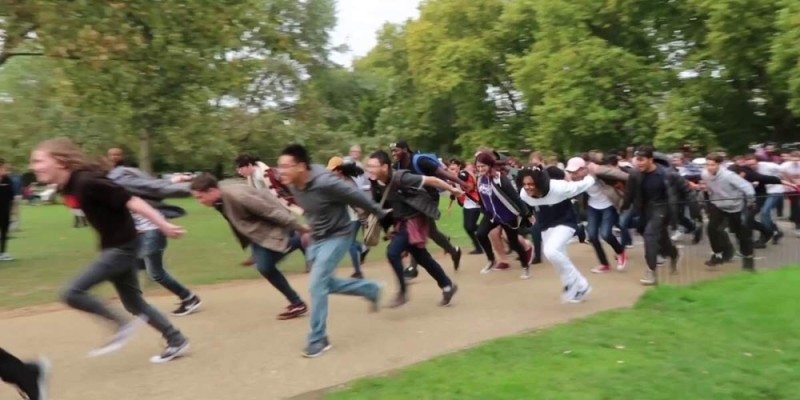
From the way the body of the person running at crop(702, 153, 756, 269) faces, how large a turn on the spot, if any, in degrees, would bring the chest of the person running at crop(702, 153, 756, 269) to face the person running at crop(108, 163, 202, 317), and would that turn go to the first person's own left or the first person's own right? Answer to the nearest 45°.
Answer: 0° — they already face them

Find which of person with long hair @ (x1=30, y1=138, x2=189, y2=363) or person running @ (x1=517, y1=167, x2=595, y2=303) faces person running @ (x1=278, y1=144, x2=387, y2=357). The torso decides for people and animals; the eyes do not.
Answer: person running @ (x1=517, y1=167, x2=595, y2=303)

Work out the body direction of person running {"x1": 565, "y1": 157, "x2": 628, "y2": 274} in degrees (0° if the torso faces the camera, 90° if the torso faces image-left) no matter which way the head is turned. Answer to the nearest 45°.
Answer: approximately 45°

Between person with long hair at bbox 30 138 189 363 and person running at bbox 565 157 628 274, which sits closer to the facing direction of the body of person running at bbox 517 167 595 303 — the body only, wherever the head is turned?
the person with long hair

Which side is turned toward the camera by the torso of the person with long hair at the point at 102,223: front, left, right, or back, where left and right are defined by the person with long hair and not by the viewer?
left

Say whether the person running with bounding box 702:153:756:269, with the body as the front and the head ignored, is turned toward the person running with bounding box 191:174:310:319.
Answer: yes

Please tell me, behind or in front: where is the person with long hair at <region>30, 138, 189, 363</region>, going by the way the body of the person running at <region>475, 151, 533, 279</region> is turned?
in front

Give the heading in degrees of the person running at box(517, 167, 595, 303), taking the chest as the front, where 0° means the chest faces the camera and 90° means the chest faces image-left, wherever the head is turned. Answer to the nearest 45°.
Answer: approximately 45°
